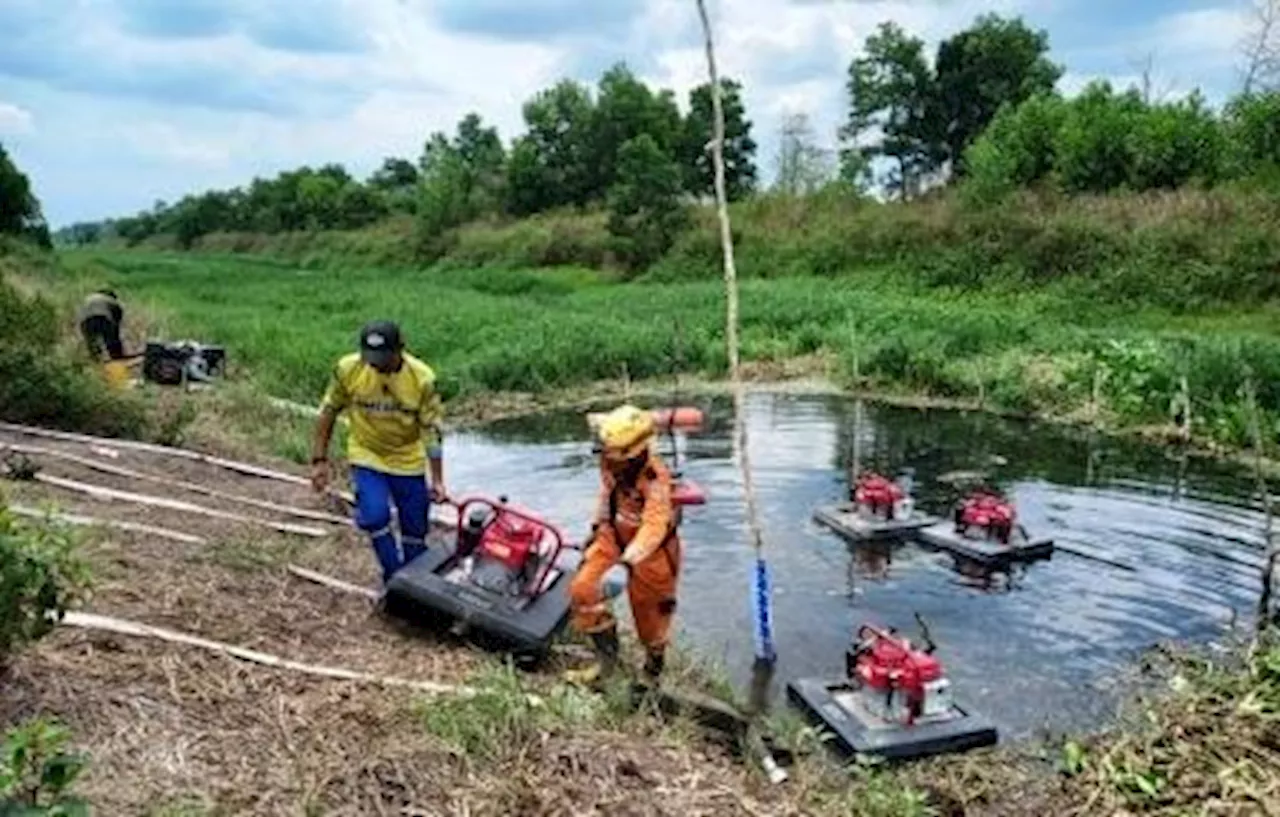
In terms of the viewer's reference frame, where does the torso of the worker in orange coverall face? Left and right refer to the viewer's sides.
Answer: facing the viewer and to the left of the viewer

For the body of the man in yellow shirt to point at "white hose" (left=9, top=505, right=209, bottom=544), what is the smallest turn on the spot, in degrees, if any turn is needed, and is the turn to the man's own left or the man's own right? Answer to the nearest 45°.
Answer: approximately 135° to the man's own right

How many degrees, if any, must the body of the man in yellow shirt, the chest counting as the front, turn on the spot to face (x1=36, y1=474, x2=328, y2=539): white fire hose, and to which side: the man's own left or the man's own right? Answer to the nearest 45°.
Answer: approximately 135° to the man's own right

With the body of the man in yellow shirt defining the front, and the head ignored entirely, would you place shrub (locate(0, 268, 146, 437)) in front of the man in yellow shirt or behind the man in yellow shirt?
behind

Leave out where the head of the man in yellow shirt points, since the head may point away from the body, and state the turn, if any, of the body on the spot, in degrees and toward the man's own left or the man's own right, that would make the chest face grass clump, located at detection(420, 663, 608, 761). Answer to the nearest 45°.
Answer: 0° — they already face it

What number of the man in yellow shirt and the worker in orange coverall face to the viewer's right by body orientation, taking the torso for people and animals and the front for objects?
0

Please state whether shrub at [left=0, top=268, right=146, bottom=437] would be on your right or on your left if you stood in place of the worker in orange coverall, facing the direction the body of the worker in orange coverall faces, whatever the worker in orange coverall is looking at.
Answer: on your right

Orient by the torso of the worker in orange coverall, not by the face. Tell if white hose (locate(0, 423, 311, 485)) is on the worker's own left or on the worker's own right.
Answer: on the worker's own right

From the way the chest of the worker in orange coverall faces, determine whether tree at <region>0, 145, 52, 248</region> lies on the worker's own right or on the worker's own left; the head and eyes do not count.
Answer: on the worker's own right

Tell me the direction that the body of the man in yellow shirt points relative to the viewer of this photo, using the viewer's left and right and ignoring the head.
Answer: facing the viewer

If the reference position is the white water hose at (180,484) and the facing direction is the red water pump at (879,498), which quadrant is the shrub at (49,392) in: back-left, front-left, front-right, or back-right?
back-left
